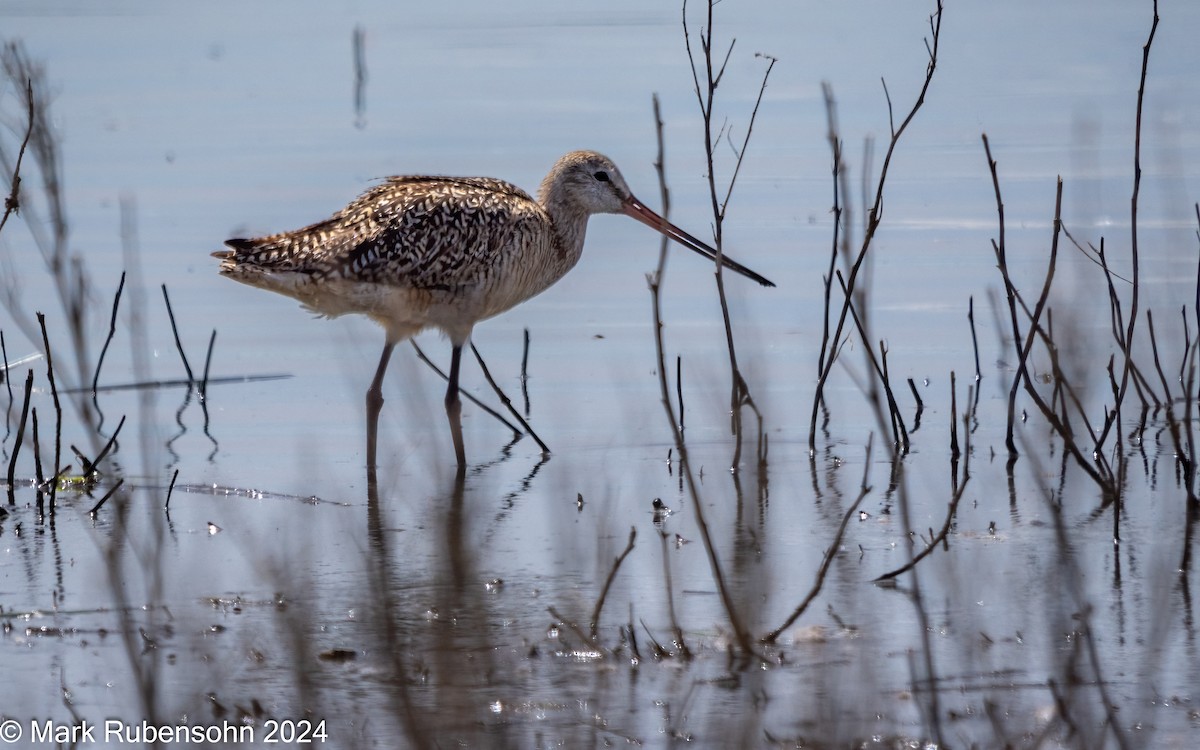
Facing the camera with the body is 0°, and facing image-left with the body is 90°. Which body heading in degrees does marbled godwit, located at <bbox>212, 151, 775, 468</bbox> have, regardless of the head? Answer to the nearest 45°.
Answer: approximately 270°
